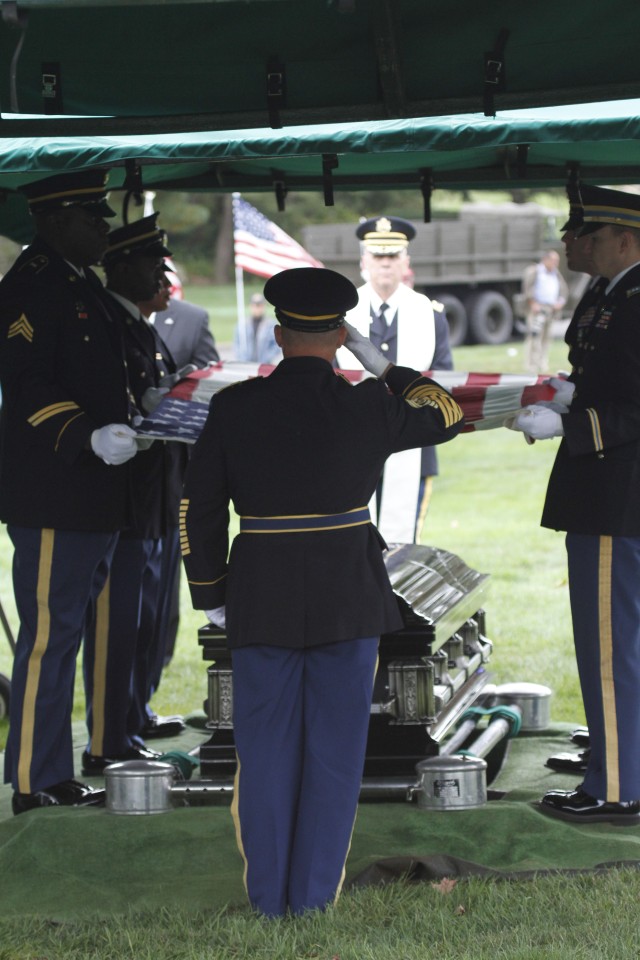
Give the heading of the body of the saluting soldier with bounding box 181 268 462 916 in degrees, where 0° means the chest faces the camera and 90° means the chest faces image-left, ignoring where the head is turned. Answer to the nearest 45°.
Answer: approximately 180°

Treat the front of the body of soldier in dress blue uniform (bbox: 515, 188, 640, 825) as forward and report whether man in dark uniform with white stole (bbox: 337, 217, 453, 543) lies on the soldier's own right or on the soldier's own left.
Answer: on the soldier's own right

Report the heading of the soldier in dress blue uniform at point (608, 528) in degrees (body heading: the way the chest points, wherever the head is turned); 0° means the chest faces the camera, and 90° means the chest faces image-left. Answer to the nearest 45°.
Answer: approximately 90°

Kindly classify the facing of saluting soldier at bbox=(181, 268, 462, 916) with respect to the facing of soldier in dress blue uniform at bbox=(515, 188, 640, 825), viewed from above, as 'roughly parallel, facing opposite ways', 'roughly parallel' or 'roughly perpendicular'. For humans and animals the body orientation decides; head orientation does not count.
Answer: roughly perpendicular

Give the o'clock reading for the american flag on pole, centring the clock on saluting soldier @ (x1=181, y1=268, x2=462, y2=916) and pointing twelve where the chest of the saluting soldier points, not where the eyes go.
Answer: The american flag on pole is roughly at 12 o'clock from the saluting soldier.

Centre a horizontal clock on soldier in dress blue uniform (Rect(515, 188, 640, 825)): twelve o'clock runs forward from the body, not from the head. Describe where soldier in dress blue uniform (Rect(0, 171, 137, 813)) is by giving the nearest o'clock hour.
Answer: soldier in dress blue uniform (Rect(0, 171, 137, 813)) is roughly at 12 o'clock from soldier in dress blue uniform (Rect(515, 188, 640, 825)).

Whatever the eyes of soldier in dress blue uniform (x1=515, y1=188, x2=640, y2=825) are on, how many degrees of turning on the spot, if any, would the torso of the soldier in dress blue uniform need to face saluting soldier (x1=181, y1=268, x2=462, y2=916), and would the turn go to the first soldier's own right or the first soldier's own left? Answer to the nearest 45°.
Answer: approximately 45° to the first soldier's own left

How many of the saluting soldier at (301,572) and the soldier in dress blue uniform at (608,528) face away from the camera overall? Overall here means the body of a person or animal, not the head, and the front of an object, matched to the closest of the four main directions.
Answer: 1

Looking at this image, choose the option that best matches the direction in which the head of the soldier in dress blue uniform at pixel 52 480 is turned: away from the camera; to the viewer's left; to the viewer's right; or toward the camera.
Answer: to the viewer's right

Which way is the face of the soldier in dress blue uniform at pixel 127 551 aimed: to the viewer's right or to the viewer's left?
to the viewer's right

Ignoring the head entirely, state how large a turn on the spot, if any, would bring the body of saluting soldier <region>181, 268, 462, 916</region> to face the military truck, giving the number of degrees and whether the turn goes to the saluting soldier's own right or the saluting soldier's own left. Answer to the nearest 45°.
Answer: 0° — they already face it

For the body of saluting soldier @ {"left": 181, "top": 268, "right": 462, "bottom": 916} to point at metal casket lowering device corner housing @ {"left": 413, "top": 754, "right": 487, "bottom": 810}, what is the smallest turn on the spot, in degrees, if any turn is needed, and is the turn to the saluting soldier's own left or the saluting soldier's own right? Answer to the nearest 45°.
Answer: approximately 45° to the saluting soldier's own right
